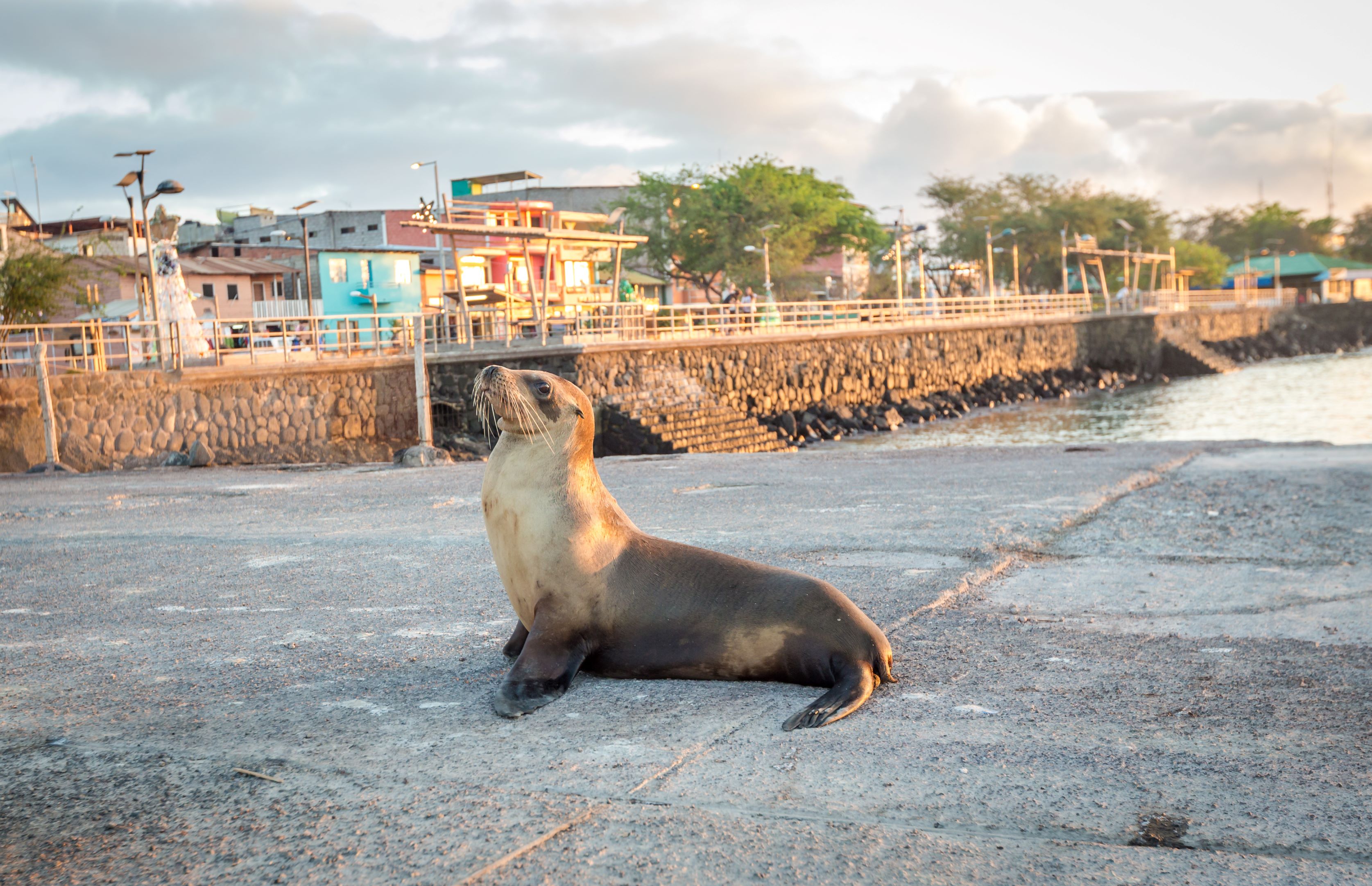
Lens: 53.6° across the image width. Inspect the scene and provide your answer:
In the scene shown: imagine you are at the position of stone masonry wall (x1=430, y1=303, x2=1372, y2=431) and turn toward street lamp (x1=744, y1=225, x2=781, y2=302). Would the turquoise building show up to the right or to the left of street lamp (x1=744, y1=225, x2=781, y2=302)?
left

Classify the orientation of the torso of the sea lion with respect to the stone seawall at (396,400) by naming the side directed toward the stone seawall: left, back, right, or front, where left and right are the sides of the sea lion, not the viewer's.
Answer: right

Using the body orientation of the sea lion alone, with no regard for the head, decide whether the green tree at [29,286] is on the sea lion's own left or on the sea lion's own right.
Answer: on the sea lion's own right

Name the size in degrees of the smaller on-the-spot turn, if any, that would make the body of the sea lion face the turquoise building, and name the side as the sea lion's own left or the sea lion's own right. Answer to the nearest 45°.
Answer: approximately 90° to the sea lion's own right

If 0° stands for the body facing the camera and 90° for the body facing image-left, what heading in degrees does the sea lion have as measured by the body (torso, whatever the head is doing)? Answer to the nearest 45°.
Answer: approximately 90°

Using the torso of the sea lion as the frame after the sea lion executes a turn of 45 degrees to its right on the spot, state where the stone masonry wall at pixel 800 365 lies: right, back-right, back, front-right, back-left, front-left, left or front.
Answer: front-right

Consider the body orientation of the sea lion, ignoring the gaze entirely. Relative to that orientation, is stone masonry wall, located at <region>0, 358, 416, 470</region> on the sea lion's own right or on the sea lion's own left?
on the sea lion's own right

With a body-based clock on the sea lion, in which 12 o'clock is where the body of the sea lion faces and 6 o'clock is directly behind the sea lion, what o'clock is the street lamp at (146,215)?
The street lamp is roughly at 2 o'clock from the sea lion.

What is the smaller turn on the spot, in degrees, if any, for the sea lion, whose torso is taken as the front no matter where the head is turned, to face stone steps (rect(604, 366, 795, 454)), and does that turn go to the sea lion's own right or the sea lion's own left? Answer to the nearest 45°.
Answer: approximately 90° to the sea lion's own right
